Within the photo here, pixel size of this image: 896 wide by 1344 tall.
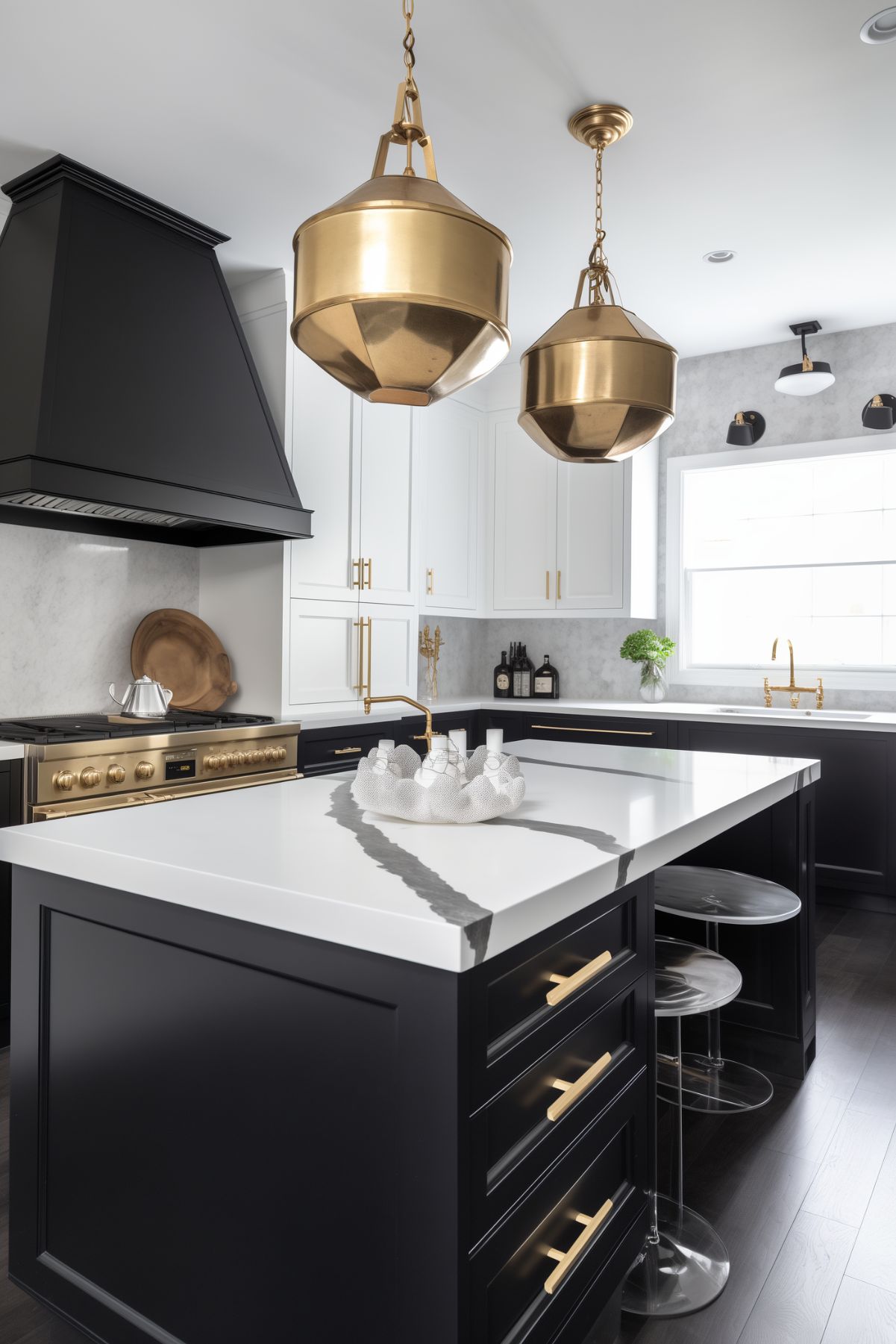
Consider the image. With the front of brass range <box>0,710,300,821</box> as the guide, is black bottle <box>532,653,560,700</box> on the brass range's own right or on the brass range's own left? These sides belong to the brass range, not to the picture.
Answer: on the brass range's own left

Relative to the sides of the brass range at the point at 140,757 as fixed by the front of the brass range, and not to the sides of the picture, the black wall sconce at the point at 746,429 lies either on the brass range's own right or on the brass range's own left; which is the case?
on the brass range's own left

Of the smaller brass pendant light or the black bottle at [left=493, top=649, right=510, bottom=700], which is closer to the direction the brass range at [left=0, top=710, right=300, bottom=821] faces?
the smaller brass pendant light

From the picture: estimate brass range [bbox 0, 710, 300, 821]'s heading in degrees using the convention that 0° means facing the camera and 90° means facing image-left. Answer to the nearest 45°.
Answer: approximately 315°

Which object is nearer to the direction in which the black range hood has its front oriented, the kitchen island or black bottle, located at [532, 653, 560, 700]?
the kitchen island

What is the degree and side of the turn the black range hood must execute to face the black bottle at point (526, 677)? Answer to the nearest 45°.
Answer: approximately 90° to its left

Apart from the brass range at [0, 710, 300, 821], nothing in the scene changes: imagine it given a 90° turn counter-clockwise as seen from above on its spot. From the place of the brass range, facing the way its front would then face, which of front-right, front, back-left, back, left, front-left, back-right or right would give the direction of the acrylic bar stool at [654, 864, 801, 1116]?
right

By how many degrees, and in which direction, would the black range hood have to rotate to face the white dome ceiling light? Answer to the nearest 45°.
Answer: approximately 45° to its left

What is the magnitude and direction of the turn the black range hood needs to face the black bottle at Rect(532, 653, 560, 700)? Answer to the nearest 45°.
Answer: approximately 90° to its left

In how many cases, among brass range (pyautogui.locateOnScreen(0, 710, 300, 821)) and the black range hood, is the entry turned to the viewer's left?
0
